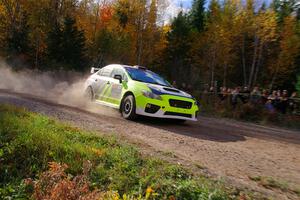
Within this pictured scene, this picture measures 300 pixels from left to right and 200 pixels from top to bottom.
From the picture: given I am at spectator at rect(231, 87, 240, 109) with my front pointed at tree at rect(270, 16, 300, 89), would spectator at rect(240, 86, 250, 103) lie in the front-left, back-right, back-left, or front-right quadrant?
front-right

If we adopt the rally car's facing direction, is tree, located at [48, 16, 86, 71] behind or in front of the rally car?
behind

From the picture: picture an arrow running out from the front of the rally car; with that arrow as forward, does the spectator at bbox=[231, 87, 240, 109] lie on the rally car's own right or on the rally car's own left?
on the rally car's own left

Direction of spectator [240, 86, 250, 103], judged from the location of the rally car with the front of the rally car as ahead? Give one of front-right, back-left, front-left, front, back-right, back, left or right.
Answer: left

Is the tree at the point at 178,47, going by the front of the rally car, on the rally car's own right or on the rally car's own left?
on the rally car's own left

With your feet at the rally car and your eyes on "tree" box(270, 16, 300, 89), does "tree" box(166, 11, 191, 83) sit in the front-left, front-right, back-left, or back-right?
front-left

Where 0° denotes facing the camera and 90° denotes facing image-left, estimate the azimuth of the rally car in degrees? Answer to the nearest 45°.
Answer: approximately 315°

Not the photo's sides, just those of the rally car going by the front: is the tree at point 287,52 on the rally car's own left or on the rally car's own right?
on the rally car's own left

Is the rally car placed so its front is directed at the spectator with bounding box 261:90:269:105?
no
